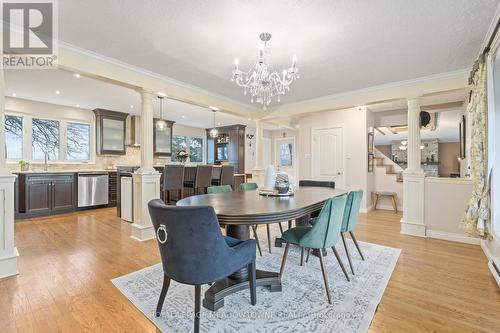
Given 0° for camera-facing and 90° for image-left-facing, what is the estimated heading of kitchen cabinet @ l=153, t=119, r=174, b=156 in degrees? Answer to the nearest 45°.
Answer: approximately 0°

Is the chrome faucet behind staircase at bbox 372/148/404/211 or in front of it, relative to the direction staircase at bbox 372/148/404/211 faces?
behind

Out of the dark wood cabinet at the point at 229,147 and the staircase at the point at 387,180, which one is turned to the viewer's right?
the staircase

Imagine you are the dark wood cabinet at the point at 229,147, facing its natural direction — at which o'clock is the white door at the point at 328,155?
The white door is roughly at 9 o'clock from the dark wood cabinet.

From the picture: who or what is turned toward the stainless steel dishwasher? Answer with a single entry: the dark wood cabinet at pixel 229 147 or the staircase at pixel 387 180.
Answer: the dark wood cabinet

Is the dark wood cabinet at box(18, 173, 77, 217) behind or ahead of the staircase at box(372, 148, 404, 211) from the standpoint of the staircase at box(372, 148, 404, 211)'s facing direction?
behind

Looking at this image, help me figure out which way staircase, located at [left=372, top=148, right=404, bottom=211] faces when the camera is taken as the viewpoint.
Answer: facing to the right of the viewer

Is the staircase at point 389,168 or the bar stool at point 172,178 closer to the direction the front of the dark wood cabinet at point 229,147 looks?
the bar stool

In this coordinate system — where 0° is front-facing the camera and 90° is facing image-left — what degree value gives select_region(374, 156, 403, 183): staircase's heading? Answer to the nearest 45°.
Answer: approximately 270°
